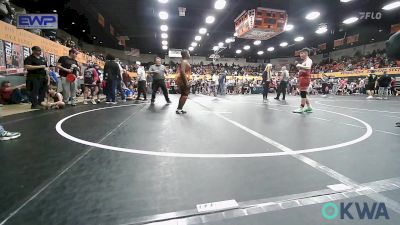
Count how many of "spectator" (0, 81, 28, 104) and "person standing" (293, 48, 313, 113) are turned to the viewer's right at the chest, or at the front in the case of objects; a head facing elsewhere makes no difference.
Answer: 1

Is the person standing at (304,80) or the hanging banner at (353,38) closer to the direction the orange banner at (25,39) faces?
the person standing

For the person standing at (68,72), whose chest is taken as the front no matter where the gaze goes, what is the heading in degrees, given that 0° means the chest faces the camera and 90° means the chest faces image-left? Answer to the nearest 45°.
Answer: approximately 315°

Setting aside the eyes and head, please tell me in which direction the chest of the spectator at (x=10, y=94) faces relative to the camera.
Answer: to the viewer's right

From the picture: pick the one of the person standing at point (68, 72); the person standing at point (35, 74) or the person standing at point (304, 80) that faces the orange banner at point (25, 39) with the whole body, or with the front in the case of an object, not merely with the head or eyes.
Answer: the person standing at point (304, 80)

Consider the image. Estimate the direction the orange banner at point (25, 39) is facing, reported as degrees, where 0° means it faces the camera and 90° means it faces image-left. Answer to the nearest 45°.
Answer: approximately 315°

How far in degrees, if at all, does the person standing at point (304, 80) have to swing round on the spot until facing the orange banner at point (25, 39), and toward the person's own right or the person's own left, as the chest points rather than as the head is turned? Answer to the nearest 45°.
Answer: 0° — they already face it

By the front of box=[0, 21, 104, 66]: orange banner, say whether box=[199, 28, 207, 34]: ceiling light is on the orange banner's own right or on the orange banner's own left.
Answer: on the orange banner's own left

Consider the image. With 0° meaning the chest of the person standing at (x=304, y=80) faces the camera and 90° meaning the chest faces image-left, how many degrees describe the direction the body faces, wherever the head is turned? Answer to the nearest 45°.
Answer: approximately 90°
